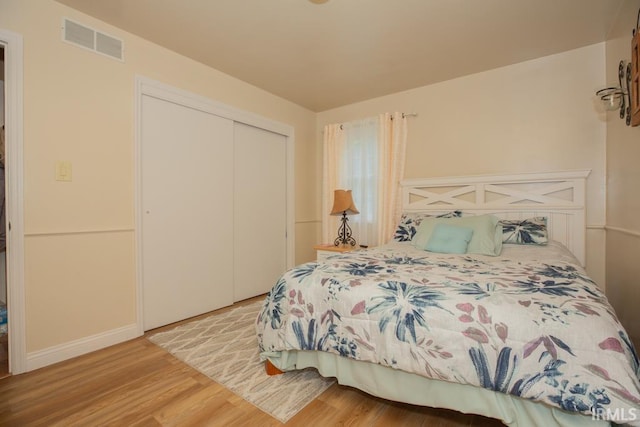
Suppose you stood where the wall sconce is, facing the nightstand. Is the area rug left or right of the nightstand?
left

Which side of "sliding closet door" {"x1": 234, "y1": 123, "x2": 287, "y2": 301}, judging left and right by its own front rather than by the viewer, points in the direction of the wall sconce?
front

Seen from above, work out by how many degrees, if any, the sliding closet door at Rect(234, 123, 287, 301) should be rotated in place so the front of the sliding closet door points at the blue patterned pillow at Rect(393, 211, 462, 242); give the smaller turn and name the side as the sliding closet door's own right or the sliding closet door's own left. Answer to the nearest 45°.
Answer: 0° — it already faces it

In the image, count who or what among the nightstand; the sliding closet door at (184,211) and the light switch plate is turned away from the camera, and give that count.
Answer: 0

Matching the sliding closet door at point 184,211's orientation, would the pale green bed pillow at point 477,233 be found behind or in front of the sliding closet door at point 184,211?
in front

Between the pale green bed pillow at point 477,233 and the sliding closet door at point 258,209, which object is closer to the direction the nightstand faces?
the sliding closet door

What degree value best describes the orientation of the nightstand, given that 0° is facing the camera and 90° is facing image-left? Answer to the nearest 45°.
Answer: approximately 45°

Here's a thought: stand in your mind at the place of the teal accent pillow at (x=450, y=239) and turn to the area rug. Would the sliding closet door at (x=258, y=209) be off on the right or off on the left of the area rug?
right

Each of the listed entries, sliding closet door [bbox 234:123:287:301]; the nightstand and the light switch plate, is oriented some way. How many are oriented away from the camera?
0

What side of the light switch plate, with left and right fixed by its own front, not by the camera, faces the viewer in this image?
front

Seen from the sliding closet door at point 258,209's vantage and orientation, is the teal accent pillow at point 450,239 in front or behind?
in front

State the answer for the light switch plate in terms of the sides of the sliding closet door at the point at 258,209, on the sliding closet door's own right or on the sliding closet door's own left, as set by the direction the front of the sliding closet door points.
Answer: on the sliding closet door's own right

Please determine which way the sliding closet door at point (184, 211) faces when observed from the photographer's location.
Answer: facing the viewer and to the right of the viewer
